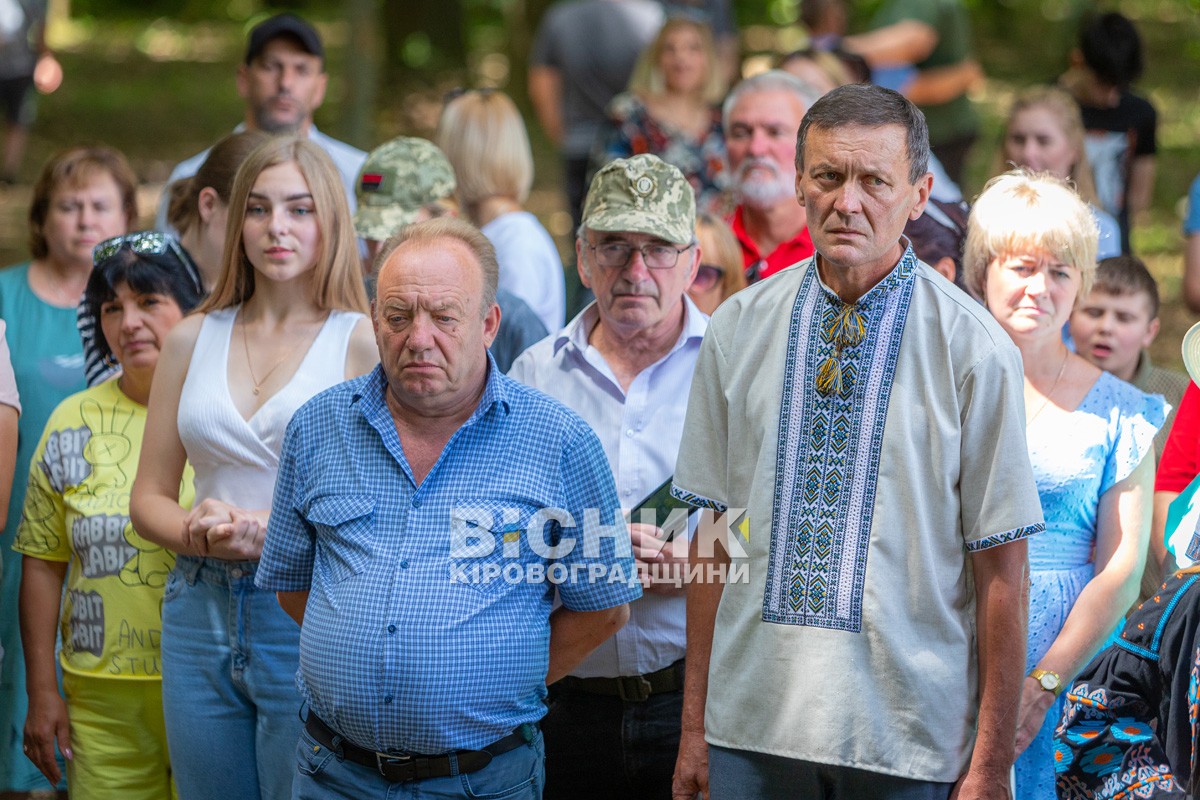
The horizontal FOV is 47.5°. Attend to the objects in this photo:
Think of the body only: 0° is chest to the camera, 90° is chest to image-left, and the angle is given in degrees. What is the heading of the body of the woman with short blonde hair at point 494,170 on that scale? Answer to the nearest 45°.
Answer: approximately 180°

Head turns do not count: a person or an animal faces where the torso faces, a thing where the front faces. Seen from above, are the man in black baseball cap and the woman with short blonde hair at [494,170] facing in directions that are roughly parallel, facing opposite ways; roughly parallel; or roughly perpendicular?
roughly parallel, facing opposite ways

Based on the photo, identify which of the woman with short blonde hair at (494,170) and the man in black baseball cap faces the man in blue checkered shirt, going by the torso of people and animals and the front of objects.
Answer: the man in black baseball cap

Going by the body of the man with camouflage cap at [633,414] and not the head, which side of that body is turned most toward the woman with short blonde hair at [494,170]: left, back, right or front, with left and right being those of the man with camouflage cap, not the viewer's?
back

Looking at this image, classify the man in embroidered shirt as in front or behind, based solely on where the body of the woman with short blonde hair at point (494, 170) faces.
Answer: behind

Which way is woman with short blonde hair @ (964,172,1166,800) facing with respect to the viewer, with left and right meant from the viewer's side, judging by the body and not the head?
facing the viewer and to the left of the viewer

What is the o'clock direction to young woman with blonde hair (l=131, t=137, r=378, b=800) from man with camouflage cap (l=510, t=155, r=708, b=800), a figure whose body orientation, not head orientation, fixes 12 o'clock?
The young woman with blonde hair is roughly at 3 o'clock from the man with camouflage cap.

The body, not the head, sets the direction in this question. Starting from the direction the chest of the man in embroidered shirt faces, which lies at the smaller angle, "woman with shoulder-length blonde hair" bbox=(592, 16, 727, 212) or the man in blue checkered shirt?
the man in blue checkered shirt

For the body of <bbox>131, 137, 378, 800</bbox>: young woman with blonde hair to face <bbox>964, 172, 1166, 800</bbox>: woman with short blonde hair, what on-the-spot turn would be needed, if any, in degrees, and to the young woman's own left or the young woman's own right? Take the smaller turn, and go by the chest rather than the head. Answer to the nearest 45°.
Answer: approximately 90° to the young woman's own left

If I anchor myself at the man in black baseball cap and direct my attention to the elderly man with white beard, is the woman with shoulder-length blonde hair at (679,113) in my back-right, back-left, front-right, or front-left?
front-left

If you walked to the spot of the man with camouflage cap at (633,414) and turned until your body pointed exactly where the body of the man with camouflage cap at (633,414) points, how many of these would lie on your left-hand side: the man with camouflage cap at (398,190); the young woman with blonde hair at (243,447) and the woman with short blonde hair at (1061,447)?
1

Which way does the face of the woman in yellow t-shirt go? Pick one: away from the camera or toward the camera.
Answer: toward the camera

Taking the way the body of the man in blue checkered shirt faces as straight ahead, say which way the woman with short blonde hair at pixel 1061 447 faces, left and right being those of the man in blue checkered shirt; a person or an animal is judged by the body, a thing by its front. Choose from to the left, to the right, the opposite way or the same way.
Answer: the same way

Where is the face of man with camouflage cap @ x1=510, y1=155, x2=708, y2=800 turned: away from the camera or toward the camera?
toward the camera

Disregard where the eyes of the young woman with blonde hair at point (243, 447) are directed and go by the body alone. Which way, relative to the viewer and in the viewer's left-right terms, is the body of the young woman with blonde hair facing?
facing the viewer

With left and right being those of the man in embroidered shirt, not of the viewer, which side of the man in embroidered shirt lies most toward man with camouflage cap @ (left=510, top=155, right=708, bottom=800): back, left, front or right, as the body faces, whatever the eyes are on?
right

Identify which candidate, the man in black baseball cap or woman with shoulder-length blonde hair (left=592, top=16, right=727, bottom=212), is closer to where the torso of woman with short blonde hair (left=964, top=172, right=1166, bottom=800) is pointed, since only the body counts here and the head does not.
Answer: the man in black baseball cap

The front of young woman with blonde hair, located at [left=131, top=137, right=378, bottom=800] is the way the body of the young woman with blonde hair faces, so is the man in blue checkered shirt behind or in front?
in front
